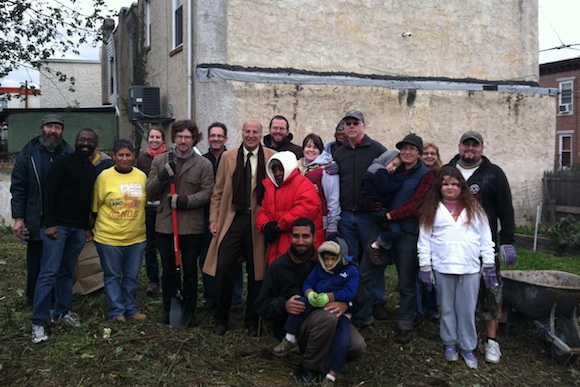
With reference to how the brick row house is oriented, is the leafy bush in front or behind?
in front

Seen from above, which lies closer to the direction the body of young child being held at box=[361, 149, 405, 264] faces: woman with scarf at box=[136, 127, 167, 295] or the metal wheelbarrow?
the metal wheelbarrow

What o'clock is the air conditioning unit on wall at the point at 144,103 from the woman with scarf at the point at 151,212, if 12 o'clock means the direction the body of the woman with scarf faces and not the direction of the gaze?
The air conditioning unit on wall is roughly at 6 o'clock from the woman with scarf.

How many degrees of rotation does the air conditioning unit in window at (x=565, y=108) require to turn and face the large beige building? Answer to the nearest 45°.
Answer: approximately 45° to its left

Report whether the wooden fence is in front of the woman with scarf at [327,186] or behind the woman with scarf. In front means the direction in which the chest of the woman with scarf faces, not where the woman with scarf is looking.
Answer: behind

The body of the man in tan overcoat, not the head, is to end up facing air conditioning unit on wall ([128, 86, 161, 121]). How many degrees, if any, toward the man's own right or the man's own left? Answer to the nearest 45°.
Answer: approximately 180°

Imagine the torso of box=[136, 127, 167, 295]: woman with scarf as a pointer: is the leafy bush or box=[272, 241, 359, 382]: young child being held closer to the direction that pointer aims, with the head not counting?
the young child being held

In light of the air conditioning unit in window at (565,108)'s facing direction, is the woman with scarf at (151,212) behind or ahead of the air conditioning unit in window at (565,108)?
ahead

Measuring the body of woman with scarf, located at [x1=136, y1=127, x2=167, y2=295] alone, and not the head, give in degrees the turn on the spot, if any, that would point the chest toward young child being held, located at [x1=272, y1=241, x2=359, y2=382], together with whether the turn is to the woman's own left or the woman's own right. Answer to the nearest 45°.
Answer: approximately 45° to the woman's own left
